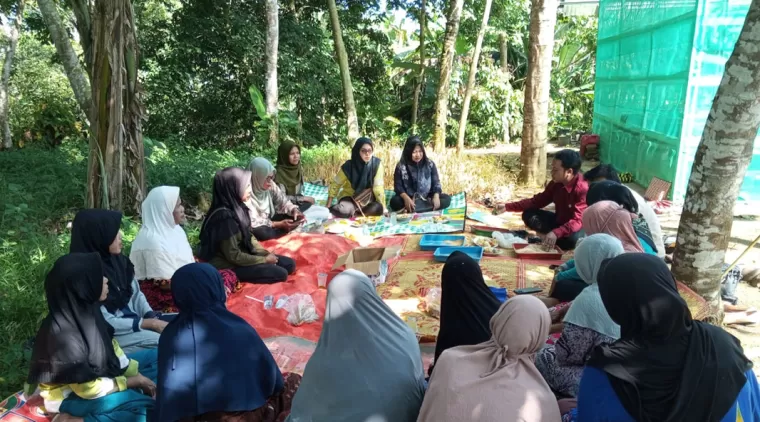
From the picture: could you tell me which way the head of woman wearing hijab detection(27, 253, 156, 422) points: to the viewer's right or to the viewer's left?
to the viewer's right

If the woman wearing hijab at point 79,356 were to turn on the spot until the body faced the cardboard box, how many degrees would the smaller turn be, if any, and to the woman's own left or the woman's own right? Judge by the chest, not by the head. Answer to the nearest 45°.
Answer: approximately 45° to the woman's own left

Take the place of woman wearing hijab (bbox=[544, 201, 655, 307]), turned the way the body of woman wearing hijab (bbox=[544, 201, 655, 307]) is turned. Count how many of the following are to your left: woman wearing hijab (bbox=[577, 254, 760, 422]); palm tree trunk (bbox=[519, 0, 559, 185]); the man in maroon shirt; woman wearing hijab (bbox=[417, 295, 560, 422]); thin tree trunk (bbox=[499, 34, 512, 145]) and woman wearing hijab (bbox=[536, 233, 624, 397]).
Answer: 3

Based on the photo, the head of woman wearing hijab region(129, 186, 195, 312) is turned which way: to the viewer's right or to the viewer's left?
to the viewer's right

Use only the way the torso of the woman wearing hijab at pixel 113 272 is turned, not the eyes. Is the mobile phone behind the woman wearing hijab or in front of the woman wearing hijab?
in front

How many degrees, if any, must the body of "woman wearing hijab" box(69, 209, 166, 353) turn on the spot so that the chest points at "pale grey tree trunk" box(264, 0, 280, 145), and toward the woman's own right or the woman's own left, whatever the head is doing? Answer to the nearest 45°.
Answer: approximately 45° to the woman's own left

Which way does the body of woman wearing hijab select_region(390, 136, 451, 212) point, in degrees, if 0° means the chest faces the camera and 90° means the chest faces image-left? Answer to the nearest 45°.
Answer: approximately 0°

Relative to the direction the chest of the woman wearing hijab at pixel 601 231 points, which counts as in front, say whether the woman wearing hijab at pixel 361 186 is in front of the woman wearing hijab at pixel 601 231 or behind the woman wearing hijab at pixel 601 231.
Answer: in front

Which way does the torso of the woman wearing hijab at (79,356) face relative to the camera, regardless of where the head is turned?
to the viewer's right

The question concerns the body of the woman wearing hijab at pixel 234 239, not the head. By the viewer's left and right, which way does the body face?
facing to the right of the viewer

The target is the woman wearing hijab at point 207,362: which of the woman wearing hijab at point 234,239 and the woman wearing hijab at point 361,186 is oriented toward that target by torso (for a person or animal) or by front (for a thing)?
the woman wearing hijab at point 361,186

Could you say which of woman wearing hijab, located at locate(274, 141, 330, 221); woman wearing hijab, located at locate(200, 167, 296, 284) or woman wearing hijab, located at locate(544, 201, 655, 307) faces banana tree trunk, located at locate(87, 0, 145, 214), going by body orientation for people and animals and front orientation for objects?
woman wearing hijab, located at locate(544, 201, 655, 307)

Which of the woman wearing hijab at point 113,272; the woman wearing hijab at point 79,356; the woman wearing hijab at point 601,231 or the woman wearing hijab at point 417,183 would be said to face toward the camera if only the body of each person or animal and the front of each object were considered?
the woman wearing hijab at point 417,183

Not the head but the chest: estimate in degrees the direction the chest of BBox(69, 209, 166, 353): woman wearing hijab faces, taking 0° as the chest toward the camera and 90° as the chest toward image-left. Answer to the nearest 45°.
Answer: approximately 270°

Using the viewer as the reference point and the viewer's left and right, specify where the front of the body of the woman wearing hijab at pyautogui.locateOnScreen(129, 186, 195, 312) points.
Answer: facing to the right of the viewer

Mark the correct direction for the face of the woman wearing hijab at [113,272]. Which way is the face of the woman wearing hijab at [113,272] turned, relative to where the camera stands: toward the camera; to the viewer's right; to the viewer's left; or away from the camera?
to the viewer's right

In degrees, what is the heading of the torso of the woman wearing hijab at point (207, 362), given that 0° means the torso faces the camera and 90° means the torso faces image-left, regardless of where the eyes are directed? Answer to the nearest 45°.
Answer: approximately 225°

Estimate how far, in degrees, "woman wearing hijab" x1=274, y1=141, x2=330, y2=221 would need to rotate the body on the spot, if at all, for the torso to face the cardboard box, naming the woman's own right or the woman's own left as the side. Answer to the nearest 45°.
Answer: approximately 45° to the woman's own right

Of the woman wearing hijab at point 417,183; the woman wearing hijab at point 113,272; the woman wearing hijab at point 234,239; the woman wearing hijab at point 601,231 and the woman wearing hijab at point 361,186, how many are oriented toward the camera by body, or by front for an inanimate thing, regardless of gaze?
2
